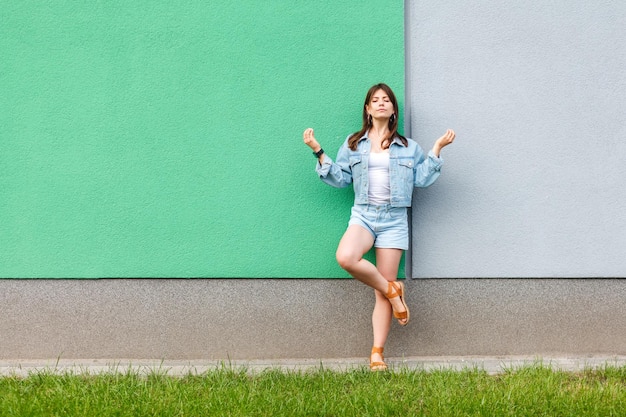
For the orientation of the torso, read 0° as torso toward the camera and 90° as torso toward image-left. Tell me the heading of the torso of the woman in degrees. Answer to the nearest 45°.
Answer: approximately 0°
